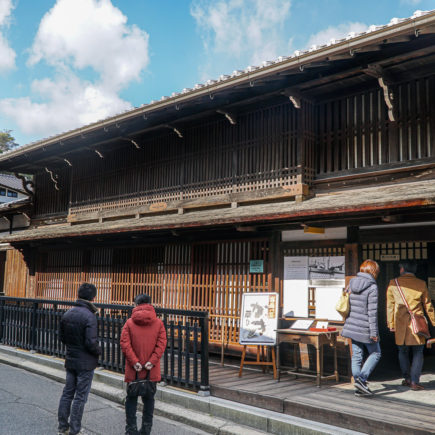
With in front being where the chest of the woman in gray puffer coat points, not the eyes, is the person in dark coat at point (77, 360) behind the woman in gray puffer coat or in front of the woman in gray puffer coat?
behind

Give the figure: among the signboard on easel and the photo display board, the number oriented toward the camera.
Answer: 2

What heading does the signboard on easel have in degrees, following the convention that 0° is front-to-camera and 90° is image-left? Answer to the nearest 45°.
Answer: approximately 0°

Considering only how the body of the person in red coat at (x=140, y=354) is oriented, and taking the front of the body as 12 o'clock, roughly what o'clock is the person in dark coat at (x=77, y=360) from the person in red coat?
The person in dark coat is roughly at 10 o'clock from the person in red coat.

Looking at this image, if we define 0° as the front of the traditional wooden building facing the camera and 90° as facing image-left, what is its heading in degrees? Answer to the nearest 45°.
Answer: approximately 45°

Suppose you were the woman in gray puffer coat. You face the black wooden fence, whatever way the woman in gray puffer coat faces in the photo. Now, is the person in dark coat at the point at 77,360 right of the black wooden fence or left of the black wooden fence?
left

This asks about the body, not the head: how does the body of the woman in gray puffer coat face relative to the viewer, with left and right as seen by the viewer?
facing away from the viewer and to the right of the viewer

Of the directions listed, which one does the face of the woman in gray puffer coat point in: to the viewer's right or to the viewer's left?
to the viewer's right

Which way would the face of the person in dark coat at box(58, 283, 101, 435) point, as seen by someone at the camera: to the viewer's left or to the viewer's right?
to the viewer's right

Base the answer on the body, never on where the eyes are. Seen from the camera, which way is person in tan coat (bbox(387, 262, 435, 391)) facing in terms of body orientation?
away from the camera

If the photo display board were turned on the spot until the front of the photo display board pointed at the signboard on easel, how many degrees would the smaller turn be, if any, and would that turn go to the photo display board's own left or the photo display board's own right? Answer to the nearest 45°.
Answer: approximately 45° to the photo display board's own right

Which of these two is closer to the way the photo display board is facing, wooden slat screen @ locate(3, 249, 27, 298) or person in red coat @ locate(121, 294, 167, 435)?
the person in red coat

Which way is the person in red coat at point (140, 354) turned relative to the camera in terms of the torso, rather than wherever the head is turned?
away from the camera
